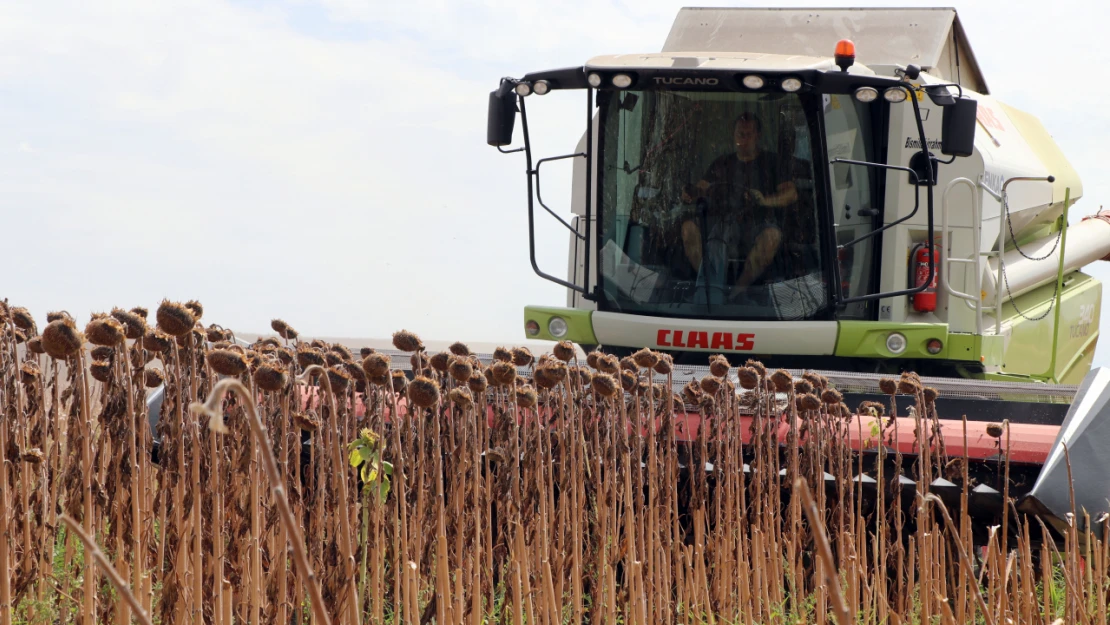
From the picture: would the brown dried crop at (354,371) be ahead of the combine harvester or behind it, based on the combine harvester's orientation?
ahead

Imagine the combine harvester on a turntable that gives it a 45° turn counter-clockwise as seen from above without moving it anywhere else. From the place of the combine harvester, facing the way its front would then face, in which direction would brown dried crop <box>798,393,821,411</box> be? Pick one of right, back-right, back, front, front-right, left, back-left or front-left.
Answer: front

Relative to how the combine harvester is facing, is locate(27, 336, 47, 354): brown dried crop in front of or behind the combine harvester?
in front

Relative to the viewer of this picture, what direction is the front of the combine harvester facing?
facing the viewer and to the left of the viewer

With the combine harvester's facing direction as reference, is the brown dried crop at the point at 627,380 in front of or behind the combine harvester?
in front

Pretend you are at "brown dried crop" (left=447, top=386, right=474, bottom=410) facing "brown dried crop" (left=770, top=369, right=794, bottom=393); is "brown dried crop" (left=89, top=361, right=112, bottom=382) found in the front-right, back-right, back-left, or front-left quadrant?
back-left
